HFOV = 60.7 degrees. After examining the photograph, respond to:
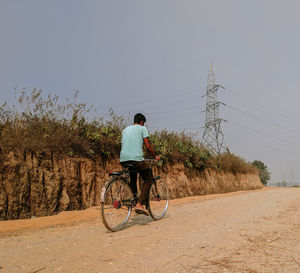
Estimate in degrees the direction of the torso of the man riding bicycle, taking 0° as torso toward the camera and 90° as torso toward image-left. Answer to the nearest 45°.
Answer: approximately 225°

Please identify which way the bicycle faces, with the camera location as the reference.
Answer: facing away from the viewer and to the right of the viewer
